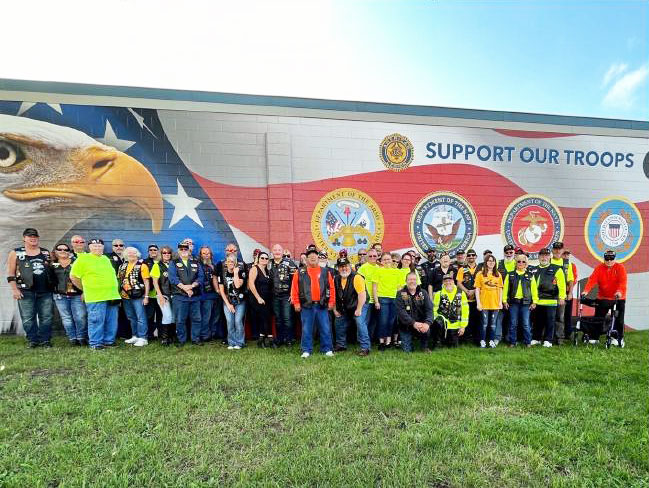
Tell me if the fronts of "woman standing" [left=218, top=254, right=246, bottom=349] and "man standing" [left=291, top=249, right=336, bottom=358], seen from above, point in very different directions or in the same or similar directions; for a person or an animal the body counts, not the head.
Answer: same or similar directions

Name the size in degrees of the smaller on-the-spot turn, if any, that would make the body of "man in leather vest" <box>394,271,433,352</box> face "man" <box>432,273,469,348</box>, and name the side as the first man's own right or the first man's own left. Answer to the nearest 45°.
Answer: approximately 135° to the first man's own left

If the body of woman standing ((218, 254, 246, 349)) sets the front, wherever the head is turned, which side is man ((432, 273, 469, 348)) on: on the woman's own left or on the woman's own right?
on the woman's own left

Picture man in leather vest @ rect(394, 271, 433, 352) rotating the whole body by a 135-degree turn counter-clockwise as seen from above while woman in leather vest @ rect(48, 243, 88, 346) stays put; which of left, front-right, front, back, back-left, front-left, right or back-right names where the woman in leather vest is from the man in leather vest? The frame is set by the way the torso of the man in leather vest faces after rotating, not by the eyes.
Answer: back-left

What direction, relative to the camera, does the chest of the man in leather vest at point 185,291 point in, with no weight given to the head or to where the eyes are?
toward the camera

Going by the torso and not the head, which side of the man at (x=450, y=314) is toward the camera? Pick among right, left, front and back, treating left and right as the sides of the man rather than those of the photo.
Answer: front

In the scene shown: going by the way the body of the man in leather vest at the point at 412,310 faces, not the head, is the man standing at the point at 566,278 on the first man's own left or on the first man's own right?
on the first man's own left

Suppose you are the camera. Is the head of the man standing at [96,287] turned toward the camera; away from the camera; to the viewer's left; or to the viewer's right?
toward the camera

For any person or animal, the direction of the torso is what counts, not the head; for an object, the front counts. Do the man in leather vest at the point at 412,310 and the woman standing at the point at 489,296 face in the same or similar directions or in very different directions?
same or similar directions

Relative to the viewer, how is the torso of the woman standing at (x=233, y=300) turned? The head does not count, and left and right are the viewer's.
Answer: facing the viewer
